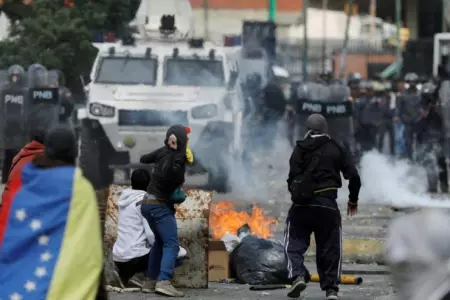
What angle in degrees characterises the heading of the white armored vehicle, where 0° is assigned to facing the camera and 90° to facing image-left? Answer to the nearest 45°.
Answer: approximately 0°

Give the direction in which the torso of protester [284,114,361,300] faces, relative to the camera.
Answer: away from the camera

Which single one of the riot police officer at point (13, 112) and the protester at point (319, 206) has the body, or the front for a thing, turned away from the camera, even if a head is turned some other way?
the protester

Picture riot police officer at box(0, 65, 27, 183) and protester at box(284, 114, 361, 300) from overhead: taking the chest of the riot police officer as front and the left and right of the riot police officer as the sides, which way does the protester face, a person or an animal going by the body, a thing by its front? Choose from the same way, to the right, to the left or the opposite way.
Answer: the opposite way

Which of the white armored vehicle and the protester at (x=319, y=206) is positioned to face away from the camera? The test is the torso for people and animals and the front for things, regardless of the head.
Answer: the protester

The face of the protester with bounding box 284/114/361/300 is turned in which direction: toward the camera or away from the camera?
away from the camera

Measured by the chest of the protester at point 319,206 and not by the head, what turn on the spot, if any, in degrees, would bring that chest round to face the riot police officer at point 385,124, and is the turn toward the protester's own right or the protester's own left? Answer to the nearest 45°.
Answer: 0° — they already face them

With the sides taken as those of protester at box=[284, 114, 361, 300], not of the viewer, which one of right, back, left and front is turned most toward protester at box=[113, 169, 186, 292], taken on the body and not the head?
left

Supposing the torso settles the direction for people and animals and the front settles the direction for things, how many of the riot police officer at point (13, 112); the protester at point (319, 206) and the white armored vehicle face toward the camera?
2

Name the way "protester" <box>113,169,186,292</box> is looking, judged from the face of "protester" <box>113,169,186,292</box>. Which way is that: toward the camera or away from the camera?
away from the camera

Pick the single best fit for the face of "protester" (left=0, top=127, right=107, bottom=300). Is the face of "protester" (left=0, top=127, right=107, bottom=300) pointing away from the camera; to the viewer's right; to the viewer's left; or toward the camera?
away from the camera
